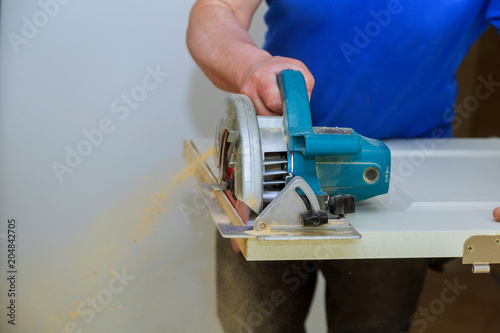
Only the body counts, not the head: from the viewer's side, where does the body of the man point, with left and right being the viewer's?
facing the viewer
